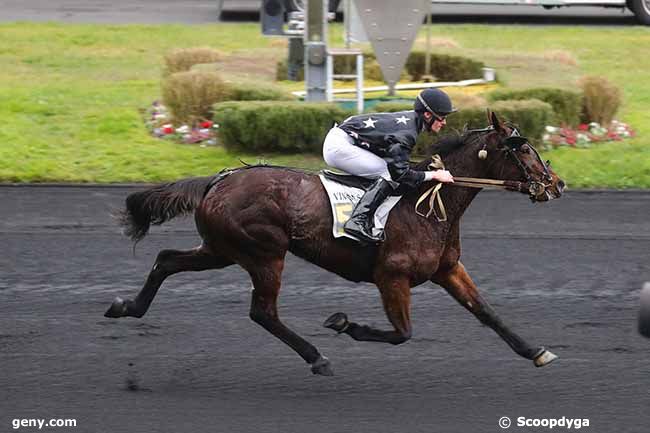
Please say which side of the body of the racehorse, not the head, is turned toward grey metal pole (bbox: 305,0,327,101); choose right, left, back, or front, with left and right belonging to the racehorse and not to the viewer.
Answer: left

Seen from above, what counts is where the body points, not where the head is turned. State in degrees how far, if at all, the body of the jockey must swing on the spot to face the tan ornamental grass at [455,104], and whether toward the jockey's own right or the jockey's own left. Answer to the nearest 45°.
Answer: approximately 90° to the jockey's own left

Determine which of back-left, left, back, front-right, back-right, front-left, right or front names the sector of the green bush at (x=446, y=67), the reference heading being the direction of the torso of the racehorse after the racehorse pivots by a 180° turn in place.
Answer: right

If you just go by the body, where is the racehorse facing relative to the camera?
to the viewer's right

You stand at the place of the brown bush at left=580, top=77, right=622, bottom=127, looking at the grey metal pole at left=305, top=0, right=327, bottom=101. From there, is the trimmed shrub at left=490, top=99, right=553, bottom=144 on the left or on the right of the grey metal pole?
left

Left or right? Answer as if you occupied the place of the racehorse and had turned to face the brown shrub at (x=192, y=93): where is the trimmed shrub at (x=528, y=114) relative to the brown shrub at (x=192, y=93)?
right

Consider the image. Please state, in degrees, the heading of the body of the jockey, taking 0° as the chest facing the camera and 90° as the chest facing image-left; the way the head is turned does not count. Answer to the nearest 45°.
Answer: approximately 270°
